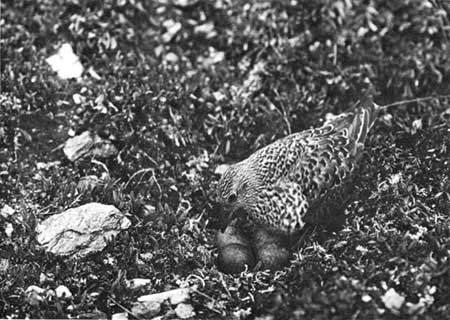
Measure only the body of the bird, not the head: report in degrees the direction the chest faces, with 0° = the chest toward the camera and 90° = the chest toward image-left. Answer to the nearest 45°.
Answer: approximately 45°

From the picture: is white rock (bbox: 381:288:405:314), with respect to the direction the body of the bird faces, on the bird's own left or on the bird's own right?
on the bird's own left

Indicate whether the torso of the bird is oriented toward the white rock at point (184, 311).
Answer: yes

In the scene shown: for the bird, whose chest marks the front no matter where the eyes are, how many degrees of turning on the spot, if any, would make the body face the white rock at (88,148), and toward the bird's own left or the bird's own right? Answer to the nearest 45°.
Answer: approximately 90° to the bird's own right

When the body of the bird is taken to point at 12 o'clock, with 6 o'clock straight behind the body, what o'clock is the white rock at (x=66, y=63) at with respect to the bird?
The white rock is roughly at 3 o'clock from the bird.

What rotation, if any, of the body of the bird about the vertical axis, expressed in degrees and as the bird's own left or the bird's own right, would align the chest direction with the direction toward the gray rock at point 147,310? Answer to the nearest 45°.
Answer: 0° — it already faces it
